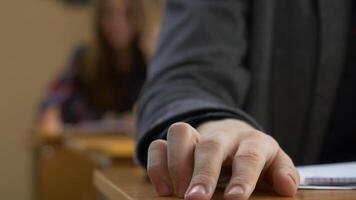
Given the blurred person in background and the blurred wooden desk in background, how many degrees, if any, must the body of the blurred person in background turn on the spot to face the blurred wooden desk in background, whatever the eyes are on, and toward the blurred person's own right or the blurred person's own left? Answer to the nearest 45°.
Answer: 0° — they already face it

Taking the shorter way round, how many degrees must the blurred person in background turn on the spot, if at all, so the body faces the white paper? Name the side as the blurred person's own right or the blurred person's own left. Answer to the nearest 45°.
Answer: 0° — they already face it

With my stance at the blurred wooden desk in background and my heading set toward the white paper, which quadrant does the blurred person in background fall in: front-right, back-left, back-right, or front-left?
back-left

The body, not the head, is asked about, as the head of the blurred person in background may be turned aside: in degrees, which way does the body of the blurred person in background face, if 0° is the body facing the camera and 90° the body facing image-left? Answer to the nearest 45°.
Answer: approximately 0°

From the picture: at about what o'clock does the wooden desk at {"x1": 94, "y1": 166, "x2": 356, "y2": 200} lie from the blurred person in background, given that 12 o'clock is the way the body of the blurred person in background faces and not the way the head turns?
The wooden desk is roughly at 12 o'clock from the blurred person in background.
